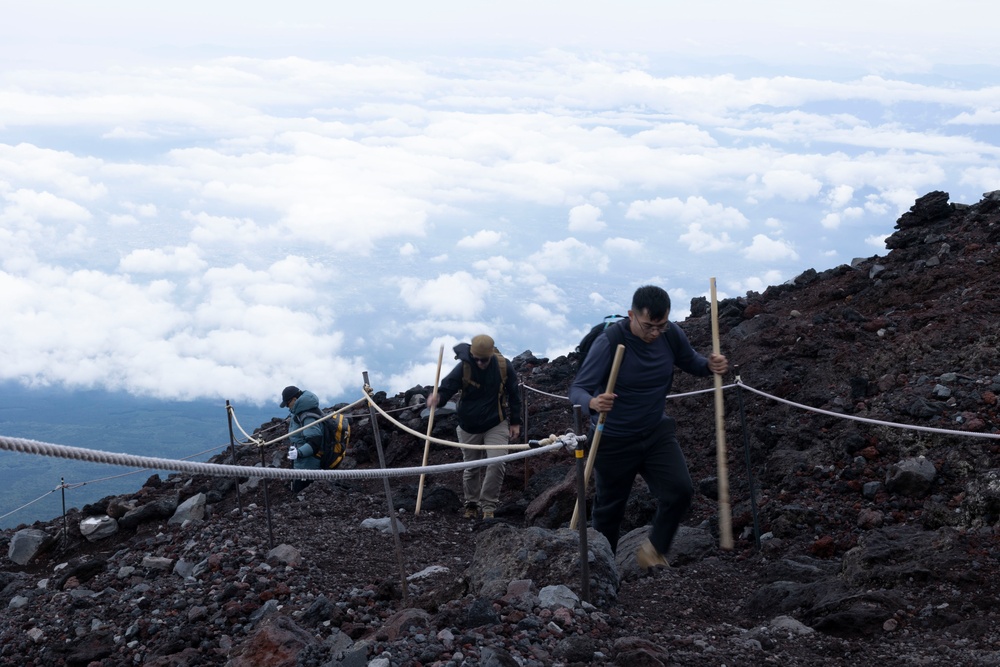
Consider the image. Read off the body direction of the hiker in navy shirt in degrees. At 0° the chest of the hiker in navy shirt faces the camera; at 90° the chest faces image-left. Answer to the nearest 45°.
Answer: approximately 315°

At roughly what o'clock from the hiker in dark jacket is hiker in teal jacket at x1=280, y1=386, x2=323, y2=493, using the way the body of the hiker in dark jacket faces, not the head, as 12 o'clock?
The hiker in teal jacket is roughly at 4 o'clock from the hiker in dark jacket.

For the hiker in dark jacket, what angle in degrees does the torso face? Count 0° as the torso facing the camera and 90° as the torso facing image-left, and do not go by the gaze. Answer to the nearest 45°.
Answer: approximately 0°

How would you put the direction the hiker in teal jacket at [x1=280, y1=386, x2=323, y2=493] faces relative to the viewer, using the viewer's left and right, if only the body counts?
facing to the left of the viewer

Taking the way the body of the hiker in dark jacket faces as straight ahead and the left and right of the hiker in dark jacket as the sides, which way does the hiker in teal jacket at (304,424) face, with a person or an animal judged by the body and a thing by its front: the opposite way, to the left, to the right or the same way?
to the right

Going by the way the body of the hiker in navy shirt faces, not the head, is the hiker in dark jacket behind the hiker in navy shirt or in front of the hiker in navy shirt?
behind

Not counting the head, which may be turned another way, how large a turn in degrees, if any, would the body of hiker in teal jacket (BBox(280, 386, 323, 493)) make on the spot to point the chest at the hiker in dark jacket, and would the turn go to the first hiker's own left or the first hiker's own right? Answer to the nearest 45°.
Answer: approximately 135° to the first hiker's own left

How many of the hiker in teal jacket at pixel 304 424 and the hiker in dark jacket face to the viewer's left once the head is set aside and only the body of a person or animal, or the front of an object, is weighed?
1
